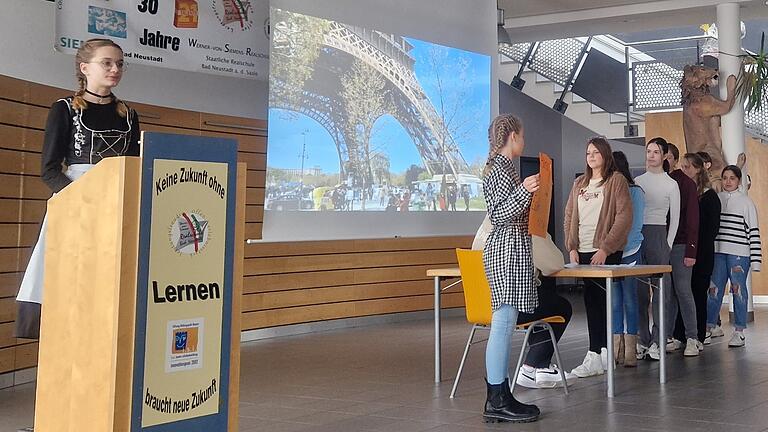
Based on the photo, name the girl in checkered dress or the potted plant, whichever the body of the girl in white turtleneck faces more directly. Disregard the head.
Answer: the girl in checkered dress

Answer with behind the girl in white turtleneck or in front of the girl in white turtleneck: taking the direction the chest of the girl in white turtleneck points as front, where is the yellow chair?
in front

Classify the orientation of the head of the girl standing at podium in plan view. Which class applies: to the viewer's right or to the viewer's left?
to the viewer's right

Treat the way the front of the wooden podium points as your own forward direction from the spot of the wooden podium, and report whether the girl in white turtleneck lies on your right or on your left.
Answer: on your left

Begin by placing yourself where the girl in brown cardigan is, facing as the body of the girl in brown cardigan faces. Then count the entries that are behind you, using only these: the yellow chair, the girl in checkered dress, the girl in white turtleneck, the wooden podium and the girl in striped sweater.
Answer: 2

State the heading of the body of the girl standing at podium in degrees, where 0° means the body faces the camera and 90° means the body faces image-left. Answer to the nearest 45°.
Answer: approximately 315°
